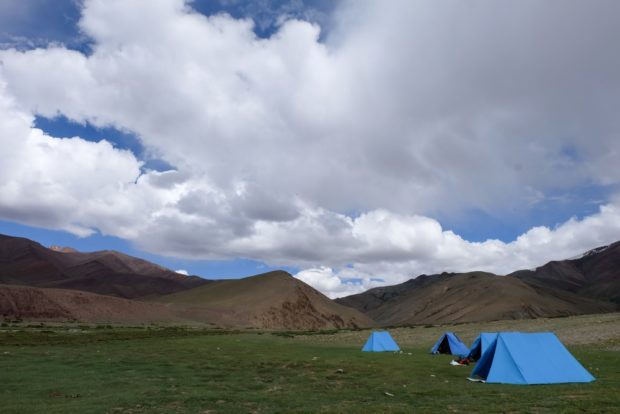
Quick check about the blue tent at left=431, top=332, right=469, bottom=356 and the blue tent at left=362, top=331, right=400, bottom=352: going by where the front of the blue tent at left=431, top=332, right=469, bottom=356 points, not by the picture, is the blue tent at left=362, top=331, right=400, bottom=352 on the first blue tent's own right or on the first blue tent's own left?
on the first blue tent's own right

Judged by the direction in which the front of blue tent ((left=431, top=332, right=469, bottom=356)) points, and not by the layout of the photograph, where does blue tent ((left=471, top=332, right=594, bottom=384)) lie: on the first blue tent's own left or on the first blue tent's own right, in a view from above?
on the first blue tent's own left

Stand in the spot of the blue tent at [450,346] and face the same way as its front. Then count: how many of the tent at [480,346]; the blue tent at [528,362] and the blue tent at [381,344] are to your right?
1

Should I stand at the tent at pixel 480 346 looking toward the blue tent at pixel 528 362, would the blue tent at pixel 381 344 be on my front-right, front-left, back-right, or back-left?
back-right

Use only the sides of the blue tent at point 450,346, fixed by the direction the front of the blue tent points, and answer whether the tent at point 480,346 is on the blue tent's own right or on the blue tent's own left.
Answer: on the blue tent's own left

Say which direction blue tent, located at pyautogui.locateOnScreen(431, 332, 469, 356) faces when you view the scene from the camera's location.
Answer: facing the viewer and to the left of the viewer
